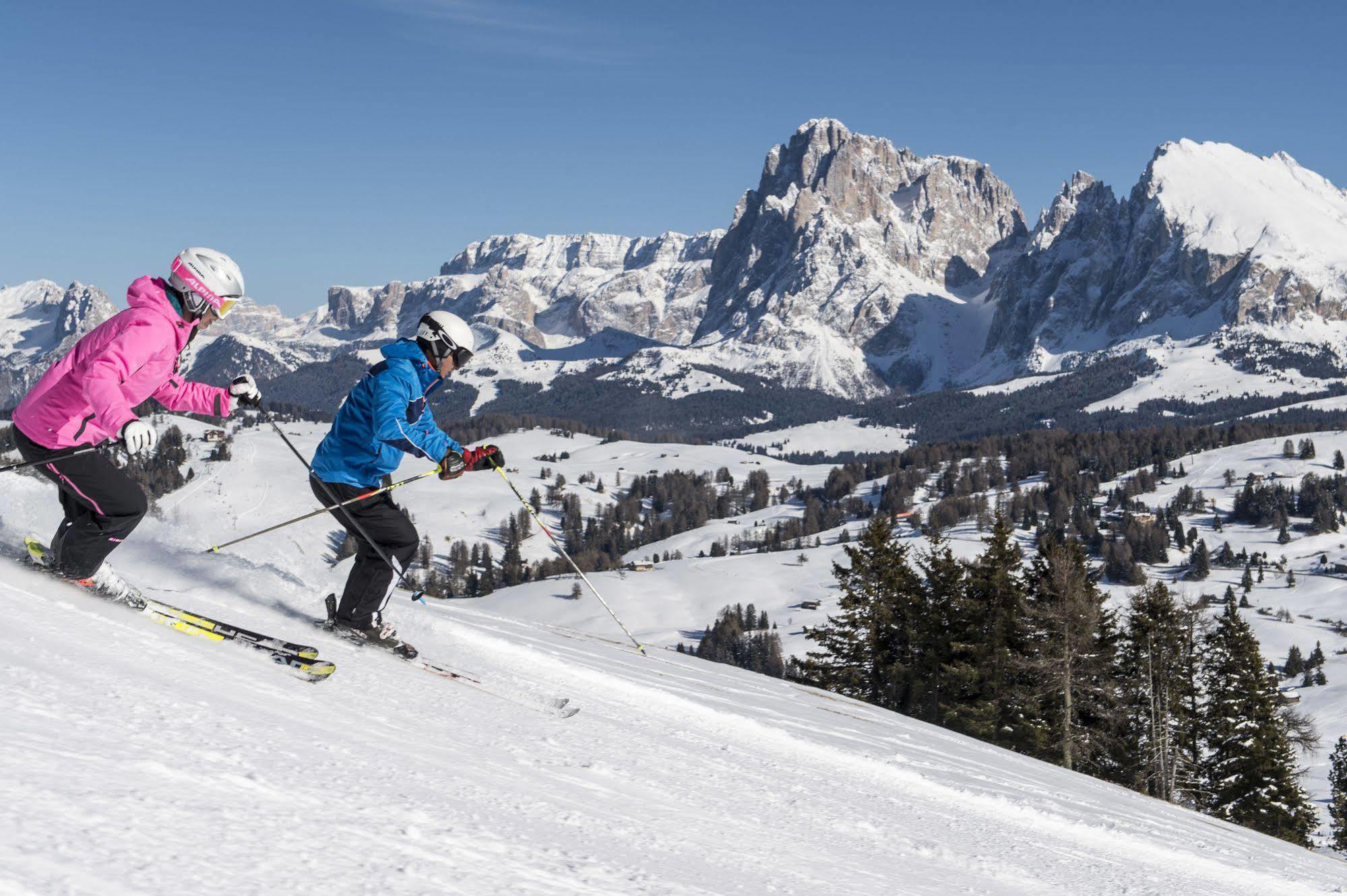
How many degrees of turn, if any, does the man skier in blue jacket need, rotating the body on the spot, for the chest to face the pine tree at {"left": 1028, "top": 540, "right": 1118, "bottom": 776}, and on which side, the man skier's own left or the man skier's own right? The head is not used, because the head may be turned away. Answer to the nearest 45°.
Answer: approximately 45° to the man skier's own left

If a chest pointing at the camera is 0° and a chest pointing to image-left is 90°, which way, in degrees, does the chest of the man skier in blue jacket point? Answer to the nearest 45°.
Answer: approximately 270°

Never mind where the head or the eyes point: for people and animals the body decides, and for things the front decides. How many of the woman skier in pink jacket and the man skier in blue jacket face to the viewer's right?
2

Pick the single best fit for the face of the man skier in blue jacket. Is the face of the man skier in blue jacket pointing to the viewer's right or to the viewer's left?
to the viewer's right

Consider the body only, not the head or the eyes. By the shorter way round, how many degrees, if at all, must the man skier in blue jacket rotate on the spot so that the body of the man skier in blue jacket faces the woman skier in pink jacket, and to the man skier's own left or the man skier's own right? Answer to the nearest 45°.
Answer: approximately 135° to the man skier's own right

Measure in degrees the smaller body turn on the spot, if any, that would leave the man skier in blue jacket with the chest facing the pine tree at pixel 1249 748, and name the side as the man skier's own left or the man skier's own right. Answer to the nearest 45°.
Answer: approximately 45° to the man skier's own left

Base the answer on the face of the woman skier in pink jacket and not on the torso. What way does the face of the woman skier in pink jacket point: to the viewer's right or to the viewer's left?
to the viewer's right

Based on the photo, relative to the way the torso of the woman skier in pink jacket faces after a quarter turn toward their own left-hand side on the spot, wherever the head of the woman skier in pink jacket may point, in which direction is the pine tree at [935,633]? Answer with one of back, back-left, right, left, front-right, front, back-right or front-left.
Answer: front-right

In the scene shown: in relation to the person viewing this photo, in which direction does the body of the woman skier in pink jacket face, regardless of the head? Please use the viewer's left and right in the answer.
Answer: facing to the right of the viewer

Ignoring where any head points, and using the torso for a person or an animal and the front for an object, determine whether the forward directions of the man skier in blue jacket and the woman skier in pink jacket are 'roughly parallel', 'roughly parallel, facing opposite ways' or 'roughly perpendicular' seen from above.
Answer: roughly parallel
